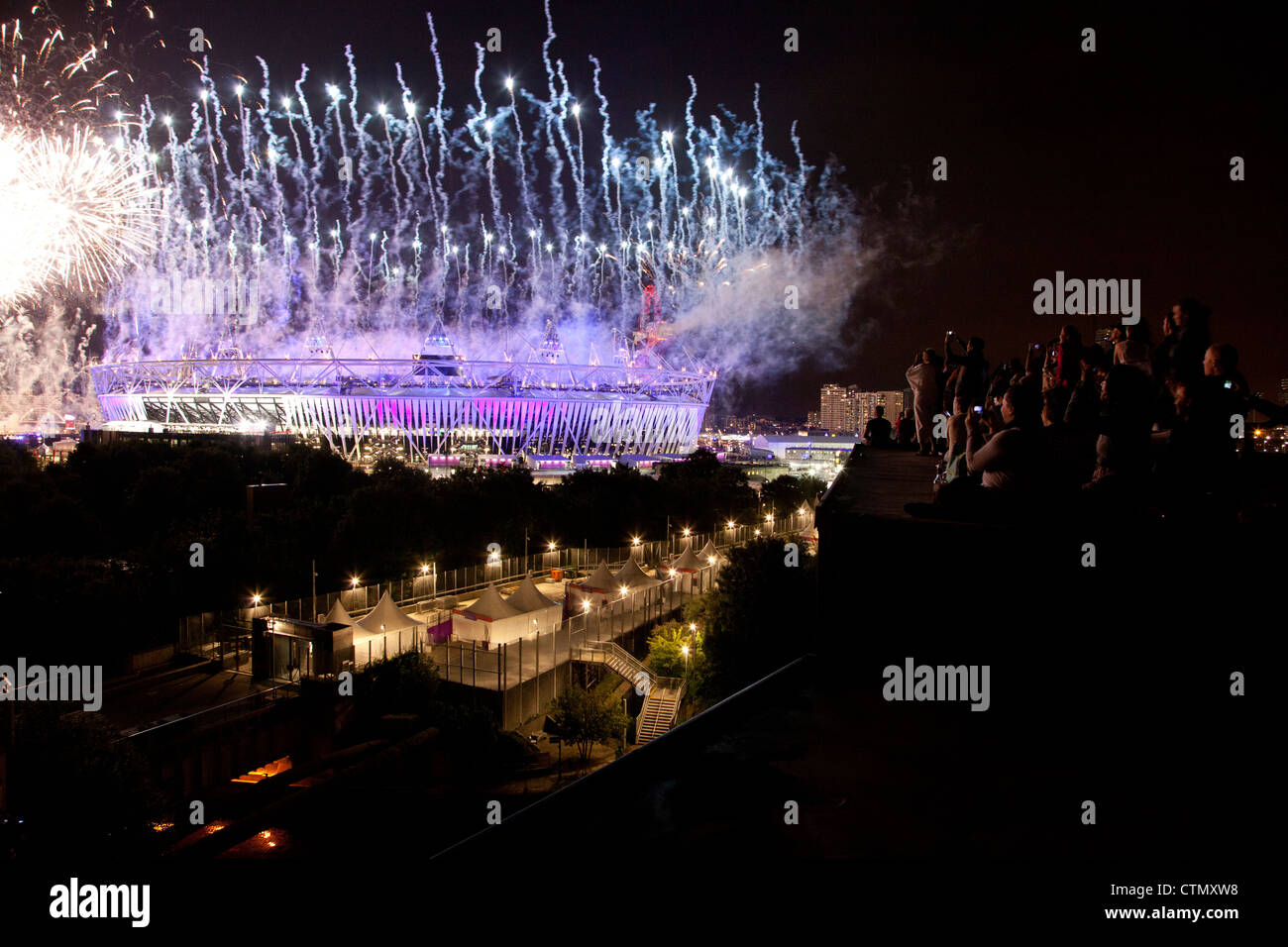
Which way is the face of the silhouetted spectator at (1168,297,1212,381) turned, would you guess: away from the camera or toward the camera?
away from the camera

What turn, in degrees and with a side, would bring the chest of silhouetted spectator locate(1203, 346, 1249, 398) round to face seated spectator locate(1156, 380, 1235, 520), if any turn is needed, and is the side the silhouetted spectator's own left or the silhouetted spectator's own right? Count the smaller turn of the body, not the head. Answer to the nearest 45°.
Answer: approximately 90° to the silhouetted spectator's own left

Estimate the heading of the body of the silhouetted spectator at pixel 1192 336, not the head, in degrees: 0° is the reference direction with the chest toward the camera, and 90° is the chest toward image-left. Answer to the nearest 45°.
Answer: approximately 135°

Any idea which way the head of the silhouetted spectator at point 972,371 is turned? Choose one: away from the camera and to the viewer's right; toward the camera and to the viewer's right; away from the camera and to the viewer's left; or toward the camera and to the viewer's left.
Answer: away from the camera and to the viewer's left

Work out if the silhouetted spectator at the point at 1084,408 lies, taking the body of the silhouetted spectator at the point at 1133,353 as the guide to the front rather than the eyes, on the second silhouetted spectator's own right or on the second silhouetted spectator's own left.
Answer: on the second silhouetted spectator's own left

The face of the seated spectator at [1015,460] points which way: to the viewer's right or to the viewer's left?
to the viewer's left

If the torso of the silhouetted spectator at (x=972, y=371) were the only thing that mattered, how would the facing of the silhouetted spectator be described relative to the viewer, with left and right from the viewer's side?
facing away from the viewer and to the left of the viewer

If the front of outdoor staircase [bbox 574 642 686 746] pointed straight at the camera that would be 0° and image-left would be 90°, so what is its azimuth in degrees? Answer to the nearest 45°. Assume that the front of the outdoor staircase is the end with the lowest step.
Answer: approximately 0°
